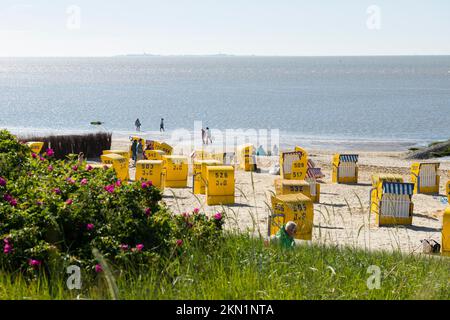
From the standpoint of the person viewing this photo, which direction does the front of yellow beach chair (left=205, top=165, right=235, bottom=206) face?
facing away from the viewer

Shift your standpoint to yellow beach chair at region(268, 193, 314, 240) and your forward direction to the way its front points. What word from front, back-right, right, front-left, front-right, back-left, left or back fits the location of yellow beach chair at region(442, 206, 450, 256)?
back-right

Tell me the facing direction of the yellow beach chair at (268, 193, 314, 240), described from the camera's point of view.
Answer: facing away from the viewer and to the left of the viewer

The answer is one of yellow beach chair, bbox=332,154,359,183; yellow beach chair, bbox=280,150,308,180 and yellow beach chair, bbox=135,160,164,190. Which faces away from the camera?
yellow beach chair, bbox=135,160,164,190

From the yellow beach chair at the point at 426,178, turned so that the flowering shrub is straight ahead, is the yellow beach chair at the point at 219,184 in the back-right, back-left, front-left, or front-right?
front-right

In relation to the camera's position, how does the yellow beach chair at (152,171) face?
facing away from the viewer

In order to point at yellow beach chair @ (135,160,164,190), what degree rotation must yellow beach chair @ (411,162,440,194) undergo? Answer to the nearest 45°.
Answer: approximately 90° to its right

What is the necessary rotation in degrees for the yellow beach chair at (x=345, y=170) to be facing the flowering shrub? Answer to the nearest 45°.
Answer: approximately 45° to its right

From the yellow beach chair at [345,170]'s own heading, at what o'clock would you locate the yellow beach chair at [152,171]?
the yellow beach chair at [152,171] is roughly at 3 o'clock from the yellow beach chair at [345,170].

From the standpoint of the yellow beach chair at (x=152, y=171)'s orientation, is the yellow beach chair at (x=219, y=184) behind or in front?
behind

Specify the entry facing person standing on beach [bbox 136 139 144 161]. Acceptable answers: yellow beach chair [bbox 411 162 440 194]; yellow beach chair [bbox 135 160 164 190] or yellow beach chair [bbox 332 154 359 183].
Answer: yellow beach chair [bbox 135 160 164 190]

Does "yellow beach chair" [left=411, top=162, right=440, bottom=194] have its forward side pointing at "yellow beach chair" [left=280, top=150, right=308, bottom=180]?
no

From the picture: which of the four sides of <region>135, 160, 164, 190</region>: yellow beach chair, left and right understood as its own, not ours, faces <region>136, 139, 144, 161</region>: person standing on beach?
front

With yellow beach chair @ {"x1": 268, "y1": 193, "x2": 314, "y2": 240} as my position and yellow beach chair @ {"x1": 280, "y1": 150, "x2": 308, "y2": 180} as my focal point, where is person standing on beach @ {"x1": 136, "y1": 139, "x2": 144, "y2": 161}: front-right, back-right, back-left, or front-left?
front-left
